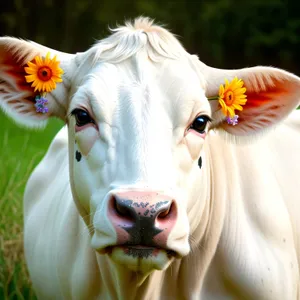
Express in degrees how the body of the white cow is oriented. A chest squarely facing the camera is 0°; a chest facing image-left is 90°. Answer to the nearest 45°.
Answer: approximately 0°
